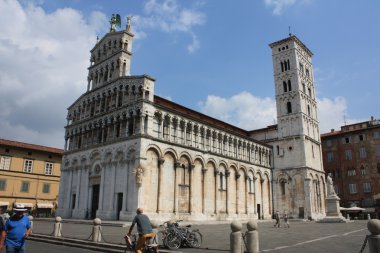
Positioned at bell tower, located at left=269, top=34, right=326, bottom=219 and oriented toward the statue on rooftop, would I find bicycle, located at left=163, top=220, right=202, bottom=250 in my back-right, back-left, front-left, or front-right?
front-left

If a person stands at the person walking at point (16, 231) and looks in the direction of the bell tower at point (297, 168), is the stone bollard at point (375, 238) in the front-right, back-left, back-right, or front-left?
front-right

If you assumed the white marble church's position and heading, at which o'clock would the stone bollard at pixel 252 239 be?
The stone bollard is roughly at 10 o'clock from the white marble church.

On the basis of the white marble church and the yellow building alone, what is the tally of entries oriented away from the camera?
0

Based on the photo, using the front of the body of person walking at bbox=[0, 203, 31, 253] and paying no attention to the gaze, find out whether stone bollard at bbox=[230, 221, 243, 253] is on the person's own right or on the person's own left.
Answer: on the person's own left

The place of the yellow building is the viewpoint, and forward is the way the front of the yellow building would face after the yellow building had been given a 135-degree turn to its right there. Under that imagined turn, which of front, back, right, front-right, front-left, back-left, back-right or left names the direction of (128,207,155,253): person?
left

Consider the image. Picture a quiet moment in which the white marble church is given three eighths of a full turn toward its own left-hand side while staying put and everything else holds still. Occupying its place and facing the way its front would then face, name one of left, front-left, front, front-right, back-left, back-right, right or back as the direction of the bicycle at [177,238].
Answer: right

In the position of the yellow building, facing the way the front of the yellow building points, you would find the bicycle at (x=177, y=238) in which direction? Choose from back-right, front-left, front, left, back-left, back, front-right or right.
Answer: front-right

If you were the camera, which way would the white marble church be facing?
facing the viewer and to the left of the viewer

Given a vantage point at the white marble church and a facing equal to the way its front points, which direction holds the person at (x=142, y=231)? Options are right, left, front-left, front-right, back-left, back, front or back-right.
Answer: front-left

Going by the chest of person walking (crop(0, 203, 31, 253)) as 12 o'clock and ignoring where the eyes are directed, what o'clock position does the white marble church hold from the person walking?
The white marble church is roughly at 7 o'clock from the person walking.

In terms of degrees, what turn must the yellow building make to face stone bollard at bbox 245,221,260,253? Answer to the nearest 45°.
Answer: approximately 45° to its right

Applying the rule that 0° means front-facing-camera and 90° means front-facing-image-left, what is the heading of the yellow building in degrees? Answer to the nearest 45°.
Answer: approximately 315°

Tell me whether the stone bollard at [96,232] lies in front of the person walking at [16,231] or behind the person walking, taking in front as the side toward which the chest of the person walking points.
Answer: behind

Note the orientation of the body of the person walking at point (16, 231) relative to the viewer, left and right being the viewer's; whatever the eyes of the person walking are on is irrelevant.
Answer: facing the viewer
